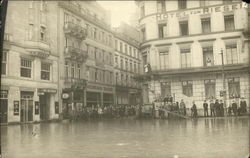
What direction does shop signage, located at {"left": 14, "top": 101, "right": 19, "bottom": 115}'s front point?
toward the camera
